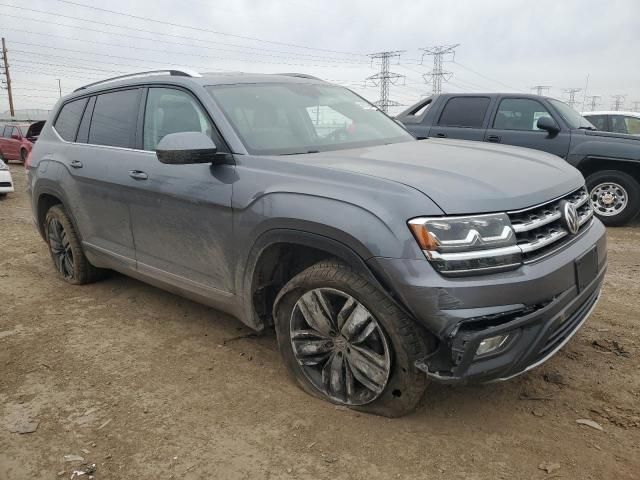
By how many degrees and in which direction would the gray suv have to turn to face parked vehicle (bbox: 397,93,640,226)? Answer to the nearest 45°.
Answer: approximately 90° to its left

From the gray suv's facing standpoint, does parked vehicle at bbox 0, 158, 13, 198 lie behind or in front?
behind

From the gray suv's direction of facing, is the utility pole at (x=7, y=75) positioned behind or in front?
behind

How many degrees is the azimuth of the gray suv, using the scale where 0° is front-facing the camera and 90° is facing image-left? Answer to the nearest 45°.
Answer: approximately 315°

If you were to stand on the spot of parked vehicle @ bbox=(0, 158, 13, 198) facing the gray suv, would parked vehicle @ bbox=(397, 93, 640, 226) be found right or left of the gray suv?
left

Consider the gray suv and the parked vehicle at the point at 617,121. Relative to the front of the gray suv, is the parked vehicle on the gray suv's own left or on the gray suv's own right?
on the gray suv's own left

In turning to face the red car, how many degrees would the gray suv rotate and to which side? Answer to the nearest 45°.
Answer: approximately 180°
